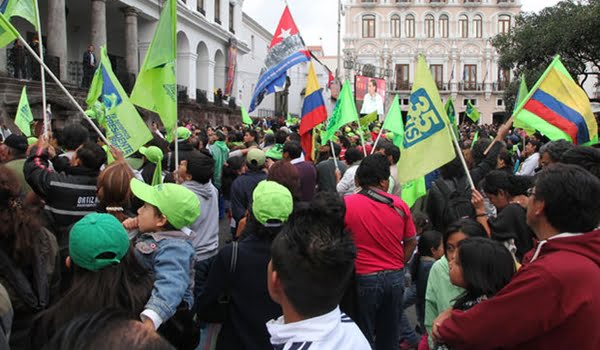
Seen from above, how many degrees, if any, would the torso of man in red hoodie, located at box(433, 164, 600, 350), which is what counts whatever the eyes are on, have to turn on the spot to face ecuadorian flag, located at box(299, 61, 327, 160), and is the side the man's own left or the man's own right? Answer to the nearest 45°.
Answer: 0° — they already face it

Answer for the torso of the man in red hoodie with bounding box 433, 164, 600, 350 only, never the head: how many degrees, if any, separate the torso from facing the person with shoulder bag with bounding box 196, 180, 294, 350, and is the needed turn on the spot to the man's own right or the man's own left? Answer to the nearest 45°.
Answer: approximately 45° to the man's own left

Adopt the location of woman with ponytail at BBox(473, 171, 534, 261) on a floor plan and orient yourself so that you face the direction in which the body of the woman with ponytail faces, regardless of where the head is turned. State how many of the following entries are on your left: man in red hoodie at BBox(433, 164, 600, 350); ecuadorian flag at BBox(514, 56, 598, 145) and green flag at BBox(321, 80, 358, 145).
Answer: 1

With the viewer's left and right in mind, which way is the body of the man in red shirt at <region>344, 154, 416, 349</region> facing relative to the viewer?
facing away from the viewer

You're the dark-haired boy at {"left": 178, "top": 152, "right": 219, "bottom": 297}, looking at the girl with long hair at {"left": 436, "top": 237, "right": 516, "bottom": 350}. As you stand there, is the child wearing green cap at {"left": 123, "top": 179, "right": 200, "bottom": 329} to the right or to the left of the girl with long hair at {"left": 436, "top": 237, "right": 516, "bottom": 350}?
right

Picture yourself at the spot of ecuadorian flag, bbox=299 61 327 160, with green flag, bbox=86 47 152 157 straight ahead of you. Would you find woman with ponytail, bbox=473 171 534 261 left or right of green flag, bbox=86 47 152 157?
left

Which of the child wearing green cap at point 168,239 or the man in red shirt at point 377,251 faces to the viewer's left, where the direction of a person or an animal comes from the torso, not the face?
the child wearing green cap

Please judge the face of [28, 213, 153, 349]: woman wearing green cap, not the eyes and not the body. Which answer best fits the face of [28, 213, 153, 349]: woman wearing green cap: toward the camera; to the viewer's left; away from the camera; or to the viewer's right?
away from the camera

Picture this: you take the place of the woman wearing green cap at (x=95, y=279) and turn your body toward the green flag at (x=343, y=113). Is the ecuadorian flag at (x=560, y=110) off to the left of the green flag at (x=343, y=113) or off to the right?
right

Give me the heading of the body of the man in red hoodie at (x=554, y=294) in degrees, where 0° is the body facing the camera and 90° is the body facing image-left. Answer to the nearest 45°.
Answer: approximately 135°
